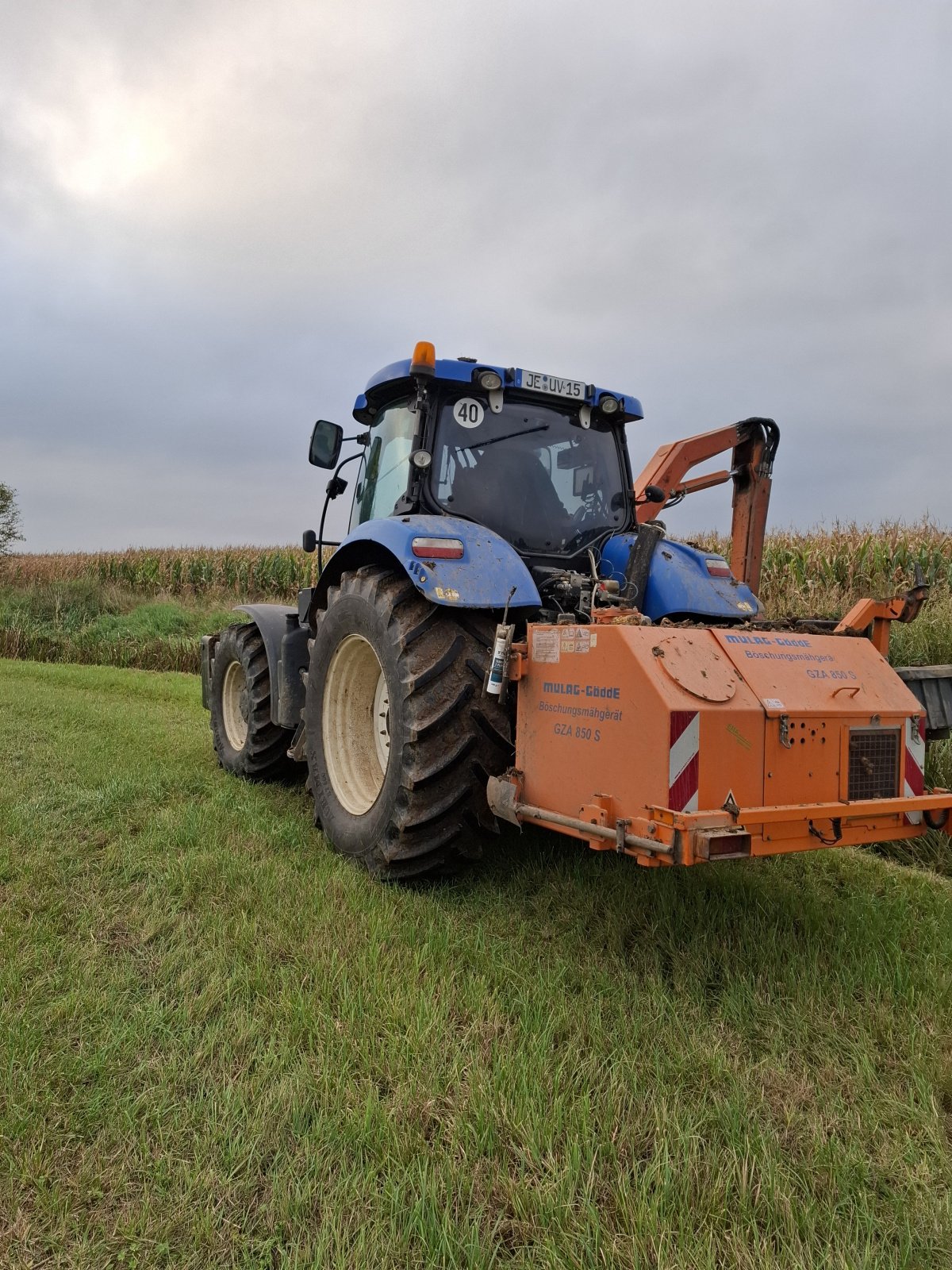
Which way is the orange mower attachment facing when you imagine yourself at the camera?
facing away from the viewer and to the left of the viewer

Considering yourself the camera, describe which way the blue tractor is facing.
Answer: facing away from the viewer and to the left of the viewer
